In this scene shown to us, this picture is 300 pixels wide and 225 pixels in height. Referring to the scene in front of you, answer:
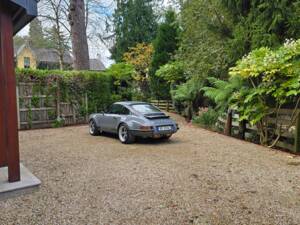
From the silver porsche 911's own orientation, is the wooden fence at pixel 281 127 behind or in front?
behind

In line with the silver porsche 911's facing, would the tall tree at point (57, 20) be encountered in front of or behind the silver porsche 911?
in front

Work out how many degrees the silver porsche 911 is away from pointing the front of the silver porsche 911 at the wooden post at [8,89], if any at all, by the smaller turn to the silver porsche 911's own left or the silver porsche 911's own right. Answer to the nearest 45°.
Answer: approximately 90° to the silver porsche 911's own left

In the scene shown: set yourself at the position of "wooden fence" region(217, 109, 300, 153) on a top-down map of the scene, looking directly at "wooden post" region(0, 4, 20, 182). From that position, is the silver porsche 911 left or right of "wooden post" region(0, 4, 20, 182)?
right

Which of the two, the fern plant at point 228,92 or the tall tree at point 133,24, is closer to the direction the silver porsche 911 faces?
the tall tree

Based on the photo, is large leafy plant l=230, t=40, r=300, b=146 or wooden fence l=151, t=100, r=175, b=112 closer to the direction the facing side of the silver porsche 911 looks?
the wooden fence

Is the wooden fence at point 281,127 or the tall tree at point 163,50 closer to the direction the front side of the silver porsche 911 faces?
the tall tree

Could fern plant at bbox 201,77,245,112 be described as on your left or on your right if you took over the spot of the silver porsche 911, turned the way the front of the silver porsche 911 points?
on your right

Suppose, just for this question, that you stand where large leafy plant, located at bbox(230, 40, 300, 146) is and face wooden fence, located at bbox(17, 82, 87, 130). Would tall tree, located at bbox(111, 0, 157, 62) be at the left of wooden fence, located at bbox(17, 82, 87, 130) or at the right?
right

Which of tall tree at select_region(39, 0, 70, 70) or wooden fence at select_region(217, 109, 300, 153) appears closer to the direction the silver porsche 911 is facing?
the tall tree

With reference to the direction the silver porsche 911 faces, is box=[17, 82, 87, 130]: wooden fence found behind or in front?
in front

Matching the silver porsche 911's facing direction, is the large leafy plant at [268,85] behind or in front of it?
behind

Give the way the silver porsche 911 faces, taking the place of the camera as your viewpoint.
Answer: facing away from the viewer and to the left of the viewer

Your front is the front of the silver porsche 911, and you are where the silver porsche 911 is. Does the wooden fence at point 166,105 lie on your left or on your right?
on your right

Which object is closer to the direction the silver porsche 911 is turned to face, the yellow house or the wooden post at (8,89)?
the yellow house

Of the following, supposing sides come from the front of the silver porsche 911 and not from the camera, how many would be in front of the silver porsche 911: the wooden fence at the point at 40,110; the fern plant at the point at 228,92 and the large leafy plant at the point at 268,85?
1
